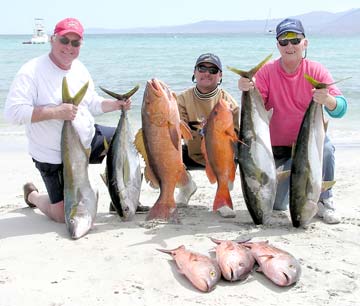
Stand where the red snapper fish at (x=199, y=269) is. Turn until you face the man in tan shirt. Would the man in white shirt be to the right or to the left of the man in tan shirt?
left

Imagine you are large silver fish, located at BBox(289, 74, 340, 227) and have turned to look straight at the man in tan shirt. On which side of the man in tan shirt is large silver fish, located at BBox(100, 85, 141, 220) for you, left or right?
left

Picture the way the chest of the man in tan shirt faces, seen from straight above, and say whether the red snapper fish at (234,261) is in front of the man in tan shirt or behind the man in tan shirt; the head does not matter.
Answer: in front

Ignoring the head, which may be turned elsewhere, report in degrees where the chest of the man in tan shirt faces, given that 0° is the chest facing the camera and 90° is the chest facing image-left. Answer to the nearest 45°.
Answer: approximately 0°

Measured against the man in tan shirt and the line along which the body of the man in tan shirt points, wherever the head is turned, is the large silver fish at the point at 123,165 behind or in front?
in front

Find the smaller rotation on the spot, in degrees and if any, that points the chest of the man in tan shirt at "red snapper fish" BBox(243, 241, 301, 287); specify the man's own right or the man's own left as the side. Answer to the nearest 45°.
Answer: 0° — they already face it

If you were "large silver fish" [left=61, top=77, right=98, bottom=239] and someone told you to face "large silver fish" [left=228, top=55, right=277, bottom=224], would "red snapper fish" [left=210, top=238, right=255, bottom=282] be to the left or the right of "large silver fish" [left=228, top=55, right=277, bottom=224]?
right

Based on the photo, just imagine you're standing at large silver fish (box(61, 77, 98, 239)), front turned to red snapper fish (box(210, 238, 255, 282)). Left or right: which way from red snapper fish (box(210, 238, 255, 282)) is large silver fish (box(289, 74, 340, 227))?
left

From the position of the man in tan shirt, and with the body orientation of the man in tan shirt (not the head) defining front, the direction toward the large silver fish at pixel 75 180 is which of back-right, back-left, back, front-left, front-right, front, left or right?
front-right

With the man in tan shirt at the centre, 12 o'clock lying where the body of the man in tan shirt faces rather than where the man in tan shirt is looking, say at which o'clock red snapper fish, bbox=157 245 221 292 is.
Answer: The red snapper fish is roughly at 12 o'clock from the man in tan shirt.

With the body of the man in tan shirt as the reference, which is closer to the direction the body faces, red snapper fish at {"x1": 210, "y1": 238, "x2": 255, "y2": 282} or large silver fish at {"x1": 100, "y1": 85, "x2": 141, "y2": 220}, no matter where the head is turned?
the red snapper fish

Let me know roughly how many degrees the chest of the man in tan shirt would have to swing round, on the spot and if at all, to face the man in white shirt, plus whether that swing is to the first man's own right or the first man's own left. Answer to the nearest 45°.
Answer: approximately 45° to the first man's own right
